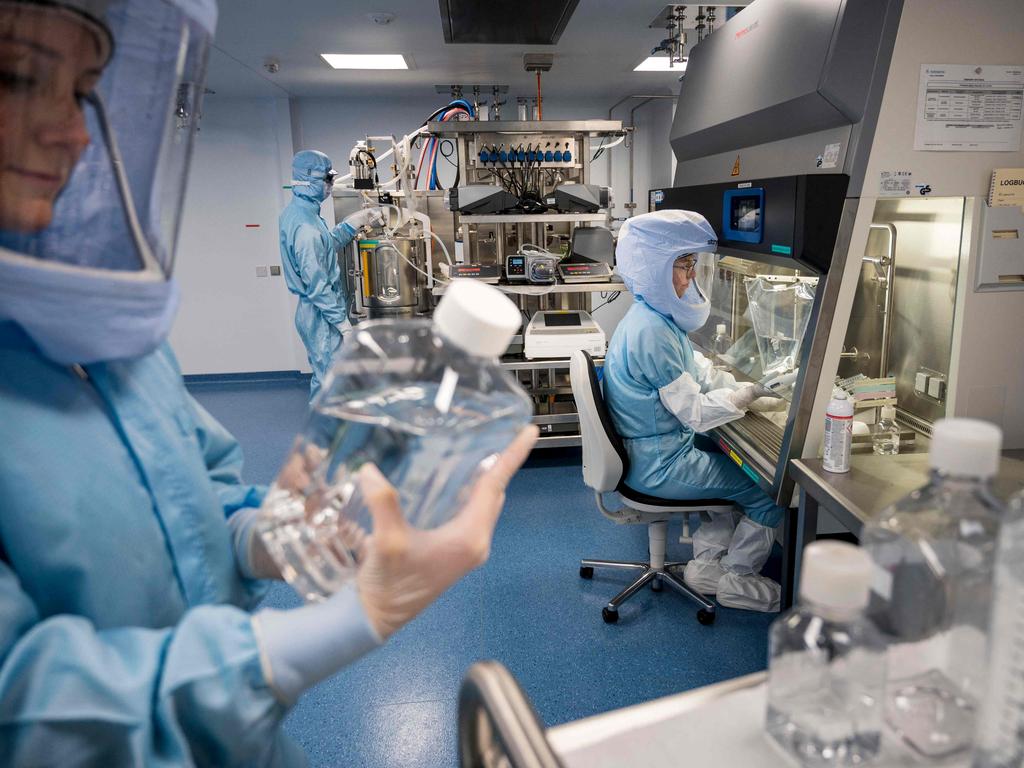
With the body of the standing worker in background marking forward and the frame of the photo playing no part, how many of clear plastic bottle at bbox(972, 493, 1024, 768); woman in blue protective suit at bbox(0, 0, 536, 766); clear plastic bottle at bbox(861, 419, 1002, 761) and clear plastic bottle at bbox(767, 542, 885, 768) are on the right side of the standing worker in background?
4

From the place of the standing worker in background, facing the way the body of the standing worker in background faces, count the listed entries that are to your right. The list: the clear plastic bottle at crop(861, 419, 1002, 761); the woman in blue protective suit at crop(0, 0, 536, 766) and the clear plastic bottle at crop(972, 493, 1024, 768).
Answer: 3

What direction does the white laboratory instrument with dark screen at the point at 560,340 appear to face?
toward the camera

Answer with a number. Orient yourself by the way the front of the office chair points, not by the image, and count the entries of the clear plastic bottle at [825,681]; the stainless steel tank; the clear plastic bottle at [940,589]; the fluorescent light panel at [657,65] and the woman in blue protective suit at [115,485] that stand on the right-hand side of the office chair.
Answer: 3

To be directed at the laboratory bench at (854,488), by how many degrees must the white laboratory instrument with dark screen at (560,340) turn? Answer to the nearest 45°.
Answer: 0° — it already faces it

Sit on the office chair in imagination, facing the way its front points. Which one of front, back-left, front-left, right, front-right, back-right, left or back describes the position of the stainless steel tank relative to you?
back-left

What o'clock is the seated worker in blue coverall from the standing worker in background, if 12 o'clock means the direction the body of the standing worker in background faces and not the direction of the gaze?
The seated worker in blue coverall is roughly at 2 o'clock from the standing worker in background.

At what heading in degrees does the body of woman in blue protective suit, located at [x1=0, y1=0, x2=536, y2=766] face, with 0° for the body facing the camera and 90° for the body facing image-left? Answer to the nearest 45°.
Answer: approximately 315°

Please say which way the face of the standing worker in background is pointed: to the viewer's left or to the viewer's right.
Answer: to the viewer's right

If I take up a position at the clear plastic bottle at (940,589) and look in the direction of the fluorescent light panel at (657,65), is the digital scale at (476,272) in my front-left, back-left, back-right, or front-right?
front-left

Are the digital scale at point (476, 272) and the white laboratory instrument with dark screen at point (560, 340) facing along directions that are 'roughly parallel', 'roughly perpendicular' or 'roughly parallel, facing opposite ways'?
roughly parallel

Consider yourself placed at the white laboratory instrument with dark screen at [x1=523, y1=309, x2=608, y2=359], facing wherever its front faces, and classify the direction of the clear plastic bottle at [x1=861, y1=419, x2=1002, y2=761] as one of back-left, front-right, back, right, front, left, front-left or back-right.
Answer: front

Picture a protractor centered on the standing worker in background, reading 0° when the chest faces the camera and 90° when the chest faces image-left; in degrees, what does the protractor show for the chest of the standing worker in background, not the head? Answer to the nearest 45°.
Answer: approximately 270°

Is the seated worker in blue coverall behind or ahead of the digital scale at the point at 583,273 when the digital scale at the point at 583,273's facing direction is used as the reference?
ahead

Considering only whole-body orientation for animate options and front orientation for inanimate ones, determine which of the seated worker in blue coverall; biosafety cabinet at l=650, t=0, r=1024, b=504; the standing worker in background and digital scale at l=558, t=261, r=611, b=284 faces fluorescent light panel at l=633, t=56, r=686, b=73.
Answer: the standing worker in background

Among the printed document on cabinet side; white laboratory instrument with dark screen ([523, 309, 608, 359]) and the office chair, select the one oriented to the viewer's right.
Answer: the office chair

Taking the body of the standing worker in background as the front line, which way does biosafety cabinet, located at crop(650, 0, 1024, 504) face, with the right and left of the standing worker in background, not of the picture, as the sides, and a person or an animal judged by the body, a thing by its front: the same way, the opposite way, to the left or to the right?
the opposite way

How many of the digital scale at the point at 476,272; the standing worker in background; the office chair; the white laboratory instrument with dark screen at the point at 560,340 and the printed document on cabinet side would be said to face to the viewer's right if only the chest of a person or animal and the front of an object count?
2

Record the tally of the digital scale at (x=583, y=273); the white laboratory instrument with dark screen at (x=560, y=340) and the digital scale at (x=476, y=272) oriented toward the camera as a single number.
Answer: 3

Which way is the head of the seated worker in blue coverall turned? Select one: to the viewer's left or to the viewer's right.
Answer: to the viewer's right
